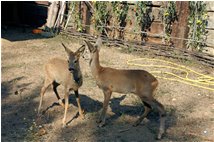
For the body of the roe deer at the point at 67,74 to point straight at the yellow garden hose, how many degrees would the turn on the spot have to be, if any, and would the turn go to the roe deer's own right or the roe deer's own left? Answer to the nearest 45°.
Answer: approximately 90° to the roe deer's own left

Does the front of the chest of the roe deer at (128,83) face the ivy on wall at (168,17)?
no

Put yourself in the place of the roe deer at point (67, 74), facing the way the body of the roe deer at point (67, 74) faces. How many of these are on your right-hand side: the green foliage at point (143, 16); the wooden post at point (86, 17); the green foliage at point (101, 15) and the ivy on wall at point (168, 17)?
0

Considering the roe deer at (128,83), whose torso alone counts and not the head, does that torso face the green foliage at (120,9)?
no

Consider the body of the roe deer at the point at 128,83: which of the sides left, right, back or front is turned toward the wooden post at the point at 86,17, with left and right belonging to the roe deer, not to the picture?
right

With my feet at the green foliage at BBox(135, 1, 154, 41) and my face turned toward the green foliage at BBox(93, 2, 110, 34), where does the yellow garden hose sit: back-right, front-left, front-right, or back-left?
back-left

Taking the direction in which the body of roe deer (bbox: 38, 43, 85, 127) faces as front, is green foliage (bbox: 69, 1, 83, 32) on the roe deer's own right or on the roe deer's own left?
on the roe deer's own left

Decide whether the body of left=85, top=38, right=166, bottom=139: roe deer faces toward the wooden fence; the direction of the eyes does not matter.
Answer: no

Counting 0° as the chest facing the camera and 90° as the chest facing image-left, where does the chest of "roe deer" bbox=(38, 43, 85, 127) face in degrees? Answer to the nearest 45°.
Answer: approximately 315°

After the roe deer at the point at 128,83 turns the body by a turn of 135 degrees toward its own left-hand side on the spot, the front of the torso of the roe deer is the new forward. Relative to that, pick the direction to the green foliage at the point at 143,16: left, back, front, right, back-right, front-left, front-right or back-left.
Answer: back-left

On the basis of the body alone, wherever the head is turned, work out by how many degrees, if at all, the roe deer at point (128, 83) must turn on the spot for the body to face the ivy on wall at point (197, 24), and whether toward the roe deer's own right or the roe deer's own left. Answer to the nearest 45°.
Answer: approximately 90° to the roe deer's own right

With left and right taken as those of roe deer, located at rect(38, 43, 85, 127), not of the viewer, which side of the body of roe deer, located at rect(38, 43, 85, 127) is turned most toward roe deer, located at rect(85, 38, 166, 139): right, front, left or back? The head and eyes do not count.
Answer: front

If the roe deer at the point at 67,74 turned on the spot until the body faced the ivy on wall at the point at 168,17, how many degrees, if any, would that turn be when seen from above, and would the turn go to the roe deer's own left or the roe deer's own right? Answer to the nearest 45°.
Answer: approximately 90° to the roe deer's own left

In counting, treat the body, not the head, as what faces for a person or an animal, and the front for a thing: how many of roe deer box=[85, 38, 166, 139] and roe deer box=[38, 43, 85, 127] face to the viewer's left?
1

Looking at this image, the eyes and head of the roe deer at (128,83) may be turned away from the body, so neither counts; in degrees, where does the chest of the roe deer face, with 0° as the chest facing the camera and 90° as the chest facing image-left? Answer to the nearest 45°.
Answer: approximately 90°
